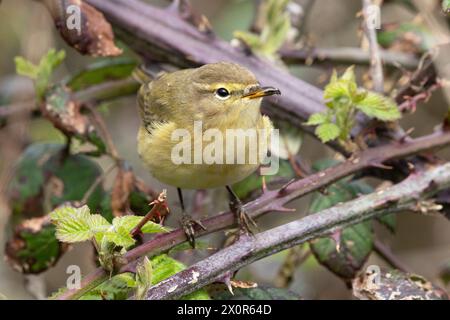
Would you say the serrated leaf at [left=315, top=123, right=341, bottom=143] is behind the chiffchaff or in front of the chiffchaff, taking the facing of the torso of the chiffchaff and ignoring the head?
in front

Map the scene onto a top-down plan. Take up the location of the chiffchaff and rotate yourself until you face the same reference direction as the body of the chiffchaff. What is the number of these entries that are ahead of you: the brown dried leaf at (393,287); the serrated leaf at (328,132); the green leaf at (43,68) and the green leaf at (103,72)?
2

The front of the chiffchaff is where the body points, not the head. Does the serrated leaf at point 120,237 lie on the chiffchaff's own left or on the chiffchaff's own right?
on the chiffchaff's own right

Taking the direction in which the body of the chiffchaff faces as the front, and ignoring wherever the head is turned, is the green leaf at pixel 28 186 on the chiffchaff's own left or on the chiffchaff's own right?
on the chiffchaff's own right

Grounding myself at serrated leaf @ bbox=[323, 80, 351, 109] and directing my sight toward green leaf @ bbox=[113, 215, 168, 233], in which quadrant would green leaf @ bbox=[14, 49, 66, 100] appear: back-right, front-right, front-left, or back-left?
front-right

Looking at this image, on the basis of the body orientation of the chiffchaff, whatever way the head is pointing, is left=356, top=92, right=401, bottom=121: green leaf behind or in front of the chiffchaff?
in front

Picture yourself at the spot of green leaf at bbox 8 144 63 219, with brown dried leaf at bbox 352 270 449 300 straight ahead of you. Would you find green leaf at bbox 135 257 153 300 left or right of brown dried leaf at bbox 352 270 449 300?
right

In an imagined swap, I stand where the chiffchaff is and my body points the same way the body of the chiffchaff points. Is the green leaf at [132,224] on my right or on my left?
on my right

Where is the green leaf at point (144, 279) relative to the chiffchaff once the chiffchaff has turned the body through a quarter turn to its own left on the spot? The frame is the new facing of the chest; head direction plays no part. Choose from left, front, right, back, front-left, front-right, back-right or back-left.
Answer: back-right

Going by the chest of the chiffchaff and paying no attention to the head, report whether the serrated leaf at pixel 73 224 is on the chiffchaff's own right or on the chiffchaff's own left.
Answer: on the chiffchaff's own right

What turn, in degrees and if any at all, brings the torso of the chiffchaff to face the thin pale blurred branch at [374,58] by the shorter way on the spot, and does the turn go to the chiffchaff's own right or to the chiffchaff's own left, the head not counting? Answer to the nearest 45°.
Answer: approximately 45° to the chiffchaff's own left

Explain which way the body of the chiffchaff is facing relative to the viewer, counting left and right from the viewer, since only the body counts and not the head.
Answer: facing the viewer and to the right of the viewer

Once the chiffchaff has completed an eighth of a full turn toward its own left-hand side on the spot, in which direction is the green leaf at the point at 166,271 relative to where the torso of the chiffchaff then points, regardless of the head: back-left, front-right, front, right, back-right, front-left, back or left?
right

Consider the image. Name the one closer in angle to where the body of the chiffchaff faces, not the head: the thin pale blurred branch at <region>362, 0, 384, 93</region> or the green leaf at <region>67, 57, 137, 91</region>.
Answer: the thin pale blurred branch

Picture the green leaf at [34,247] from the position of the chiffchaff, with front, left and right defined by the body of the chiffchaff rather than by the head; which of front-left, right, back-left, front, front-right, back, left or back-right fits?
right

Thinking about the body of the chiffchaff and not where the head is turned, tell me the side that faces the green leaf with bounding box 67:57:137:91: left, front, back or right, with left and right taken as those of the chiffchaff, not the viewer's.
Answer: back
